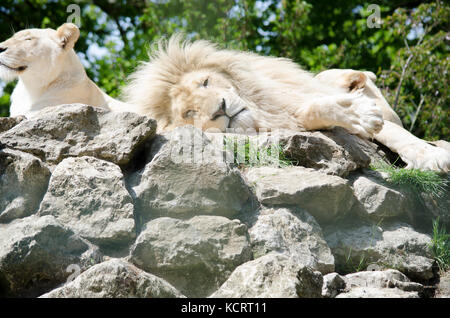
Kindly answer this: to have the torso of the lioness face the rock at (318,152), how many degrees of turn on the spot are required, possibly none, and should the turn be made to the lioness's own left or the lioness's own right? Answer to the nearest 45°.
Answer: approximately 135° to the lioness's own left

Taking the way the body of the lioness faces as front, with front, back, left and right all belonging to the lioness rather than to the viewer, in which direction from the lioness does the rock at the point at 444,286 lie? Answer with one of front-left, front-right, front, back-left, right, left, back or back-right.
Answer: back-left

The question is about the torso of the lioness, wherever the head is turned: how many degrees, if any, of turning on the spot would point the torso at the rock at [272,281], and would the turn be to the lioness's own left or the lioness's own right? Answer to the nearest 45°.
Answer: approximately 90° to the lioness's own left

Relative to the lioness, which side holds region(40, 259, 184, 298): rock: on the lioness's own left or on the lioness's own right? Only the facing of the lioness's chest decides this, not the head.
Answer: on the lioness's own left

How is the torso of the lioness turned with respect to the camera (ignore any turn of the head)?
to the viewer's left

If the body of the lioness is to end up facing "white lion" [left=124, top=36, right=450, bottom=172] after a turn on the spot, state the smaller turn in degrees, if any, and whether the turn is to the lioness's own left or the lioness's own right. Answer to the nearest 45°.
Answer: approximately 135° to the lioness's own left

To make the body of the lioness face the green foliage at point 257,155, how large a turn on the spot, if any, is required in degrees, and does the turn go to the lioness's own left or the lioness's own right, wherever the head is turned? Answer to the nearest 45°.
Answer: approximately 135° to the lioness's own left

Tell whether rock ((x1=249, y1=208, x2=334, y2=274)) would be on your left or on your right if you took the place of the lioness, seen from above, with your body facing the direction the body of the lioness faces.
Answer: on your left

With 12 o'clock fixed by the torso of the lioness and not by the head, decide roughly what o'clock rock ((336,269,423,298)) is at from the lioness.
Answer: The rock is roughly at 8 o'clock from the lioness.

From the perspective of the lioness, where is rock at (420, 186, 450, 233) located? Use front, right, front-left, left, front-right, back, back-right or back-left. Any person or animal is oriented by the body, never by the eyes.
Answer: back-left

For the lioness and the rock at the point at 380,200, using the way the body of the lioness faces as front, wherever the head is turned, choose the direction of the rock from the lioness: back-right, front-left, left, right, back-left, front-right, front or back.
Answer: back-left
